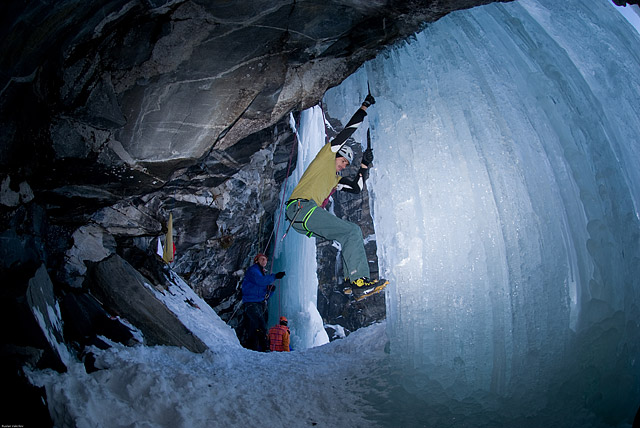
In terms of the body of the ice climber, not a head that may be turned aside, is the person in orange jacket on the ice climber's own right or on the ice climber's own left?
on the ice climber's own left

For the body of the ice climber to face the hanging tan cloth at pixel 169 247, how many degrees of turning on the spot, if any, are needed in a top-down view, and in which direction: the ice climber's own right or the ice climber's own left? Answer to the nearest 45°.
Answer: approximately 135° to the ice climber's own left

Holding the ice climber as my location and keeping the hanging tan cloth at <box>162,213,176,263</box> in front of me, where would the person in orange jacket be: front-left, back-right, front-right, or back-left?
front-right

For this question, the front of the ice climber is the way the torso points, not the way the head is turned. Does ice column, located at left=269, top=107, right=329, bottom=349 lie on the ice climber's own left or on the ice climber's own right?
on the ice climber's own left

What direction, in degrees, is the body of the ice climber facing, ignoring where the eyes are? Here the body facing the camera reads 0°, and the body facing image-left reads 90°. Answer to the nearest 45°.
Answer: approximately 270°

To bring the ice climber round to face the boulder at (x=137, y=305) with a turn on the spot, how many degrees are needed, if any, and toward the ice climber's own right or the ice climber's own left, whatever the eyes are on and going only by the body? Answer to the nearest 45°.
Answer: approximately 180°
